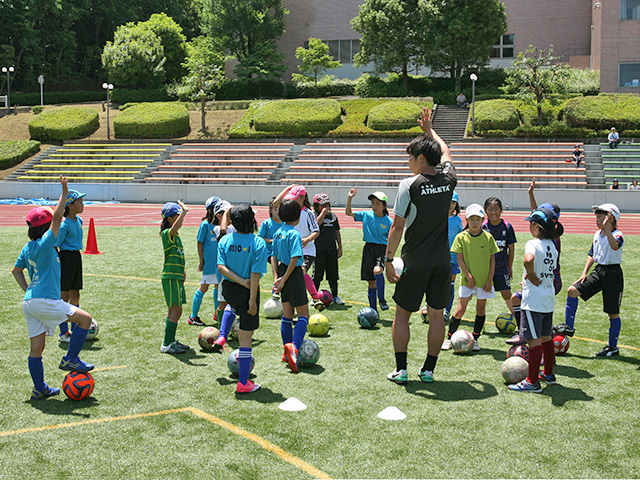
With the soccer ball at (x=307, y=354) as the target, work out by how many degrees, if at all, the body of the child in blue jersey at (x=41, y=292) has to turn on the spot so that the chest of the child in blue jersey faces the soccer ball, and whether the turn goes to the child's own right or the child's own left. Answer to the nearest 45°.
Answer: approximately 45° to the child's own right

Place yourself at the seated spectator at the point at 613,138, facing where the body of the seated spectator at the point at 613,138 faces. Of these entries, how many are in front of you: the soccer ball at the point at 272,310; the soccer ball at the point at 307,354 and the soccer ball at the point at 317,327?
3

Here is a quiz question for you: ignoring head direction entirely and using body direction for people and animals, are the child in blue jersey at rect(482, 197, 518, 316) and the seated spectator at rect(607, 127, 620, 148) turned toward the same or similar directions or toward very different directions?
same or similar directions

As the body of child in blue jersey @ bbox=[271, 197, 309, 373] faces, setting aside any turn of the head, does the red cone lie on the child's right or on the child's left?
on the child's left

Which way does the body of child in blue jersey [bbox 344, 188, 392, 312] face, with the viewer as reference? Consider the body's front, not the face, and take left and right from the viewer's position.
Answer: facing the viewer

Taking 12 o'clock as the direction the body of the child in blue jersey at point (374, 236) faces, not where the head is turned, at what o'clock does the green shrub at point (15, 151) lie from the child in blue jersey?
The green shrub is roughly at 5 o'clock from the child in blue jersey.

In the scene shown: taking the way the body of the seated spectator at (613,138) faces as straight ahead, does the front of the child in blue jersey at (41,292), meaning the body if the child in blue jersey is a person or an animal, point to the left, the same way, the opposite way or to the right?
the opposite way

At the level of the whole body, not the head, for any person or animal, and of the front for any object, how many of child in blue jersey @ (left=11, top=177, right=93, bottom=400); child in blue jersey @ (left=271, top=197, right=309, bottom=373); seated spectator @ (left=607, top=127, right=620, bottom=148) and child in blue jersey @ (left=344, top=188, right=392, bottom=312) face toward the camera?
2

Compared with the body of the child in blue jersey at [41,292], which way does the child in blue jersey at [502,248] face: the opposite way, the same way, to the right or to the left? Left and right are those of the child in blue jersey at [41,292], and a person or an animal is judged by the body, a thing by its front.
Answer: the opposite way

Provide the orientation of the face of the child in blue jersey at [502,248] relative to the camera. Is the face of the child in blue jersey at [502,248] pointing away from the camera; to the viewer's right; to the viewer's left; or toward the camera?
toward the camera

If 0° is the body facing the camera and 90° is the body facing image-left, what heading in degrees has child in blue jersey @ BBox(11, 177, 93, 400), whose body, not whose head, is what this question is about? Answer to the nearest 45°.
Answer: approximately 225°

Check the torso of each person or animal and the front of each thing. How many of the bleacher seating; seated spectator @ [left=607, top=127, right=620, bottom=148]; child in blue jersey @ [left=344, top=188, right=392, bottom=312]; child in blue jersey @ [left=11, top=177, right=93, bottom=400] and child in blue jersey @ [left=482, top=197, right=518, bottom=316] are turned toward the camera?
4

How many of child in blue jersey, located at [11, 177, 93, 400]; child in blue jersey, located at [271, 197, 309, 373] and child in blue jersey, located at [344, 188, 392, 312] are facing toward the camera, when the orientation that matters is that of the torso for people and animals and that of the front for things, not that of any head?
1

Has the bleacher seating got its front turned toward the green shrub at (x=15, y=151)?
no

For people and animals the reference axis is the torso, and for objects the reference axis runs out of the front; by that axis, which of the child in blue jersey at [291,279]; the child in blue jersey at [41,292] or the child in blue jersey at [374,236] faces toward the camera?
the child in blue jersey at [374,236]

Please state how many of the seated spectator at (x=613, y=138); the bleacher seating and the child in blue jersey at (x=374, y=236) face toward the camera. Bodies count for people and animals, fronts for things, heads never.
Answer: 3

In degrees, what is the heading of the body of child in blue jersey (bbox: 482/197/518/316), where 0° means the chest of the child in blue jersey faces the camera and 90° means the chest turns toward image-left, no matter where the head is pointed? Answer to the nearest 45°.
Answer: approximately 0°

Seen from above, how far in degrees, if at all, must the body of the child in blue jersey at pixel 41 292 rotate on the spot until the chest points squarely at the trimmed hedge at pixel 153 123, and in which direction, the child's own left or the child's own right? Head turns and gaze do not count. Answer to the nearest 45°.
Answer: approximately 45° to the child's own left

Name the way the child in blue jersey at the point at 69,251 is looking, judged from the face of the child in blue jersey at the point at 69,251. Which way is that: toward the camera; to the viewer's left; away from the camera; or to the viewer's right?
to the viewer's right

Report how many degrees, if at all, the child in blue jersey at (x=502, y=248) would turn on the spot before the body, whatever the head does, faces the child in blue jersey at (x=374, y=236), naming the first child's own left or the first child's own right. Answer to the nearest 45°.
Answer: approximately 135° to the first child's own right

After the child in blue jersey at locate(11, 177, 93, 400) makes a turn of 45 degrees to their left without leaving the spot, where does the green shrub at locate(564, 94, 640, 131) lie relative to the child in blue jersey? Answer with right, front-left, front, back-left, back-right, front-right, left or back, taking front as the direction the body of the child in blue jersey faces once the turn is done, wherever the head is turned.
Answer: front-right
